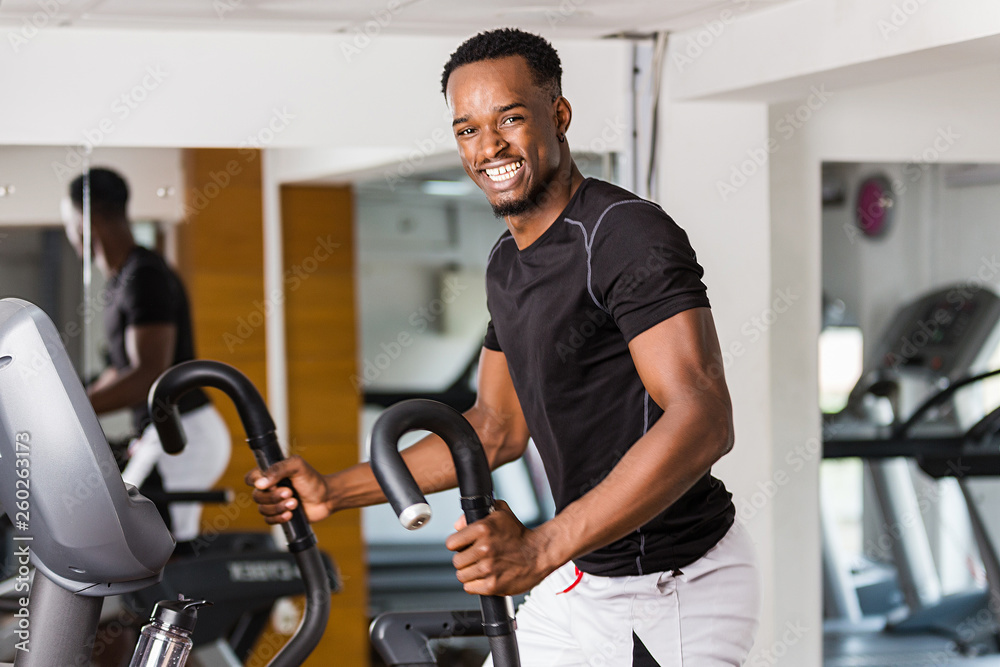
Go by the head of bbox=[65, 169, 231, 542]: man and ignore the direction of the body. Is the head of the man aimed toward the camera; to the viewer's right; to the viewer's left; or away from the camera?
to the viewer's left

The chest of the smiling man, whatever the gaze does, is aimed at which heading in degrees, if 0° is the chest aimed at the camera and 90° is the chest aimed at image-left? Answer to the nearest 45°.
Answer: approximately 45°

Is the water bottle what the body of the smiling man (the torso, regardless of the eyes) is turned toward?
yes

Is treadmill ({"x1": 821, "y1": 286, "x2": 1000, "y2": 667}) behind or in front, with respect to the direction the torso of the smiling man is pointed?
behind
